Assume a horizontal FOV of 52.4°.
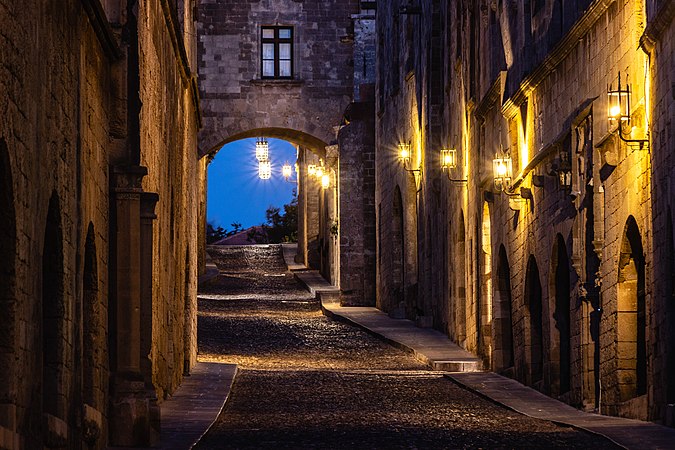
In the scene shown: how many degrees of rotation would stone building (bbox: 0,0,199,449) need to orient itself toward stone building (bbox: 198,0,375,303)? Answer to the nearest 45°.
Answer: approximately 90° to its left

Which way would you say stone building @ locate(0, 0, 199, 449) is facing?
to the viewer's right

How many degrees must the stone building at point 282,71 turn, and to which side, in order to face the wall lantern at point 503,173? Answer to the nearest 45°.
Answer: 0° — it already faces it

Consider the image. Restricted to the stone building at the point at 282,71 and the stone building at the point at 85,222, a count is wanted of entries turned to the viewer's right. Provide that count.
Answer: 1

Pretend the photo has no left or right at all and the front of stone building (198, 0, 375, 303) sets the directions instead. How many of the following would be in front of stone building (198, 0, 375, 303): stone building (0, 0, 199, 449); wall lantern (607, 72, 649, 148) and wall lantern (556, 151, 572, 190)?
3

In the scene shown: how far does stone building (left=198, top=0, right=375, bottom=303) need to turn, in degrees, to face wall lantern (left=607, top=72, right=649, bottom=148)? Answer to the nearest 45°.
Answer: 0° — it already faces it

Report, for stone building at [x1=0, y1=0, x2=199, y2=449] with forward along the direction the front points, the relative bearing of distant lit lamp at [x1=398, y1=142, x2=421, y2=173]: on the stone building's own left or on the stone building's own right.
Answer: on the stone building's own left

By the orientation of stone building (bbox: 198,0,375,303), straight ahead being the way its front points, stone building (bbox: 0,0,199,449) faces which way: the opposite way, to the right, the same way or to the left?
to the left

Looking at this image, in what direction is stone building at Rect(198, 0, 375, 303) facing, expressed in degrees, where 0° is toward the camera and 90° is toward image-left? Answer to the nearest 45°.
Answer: approximately 0°
